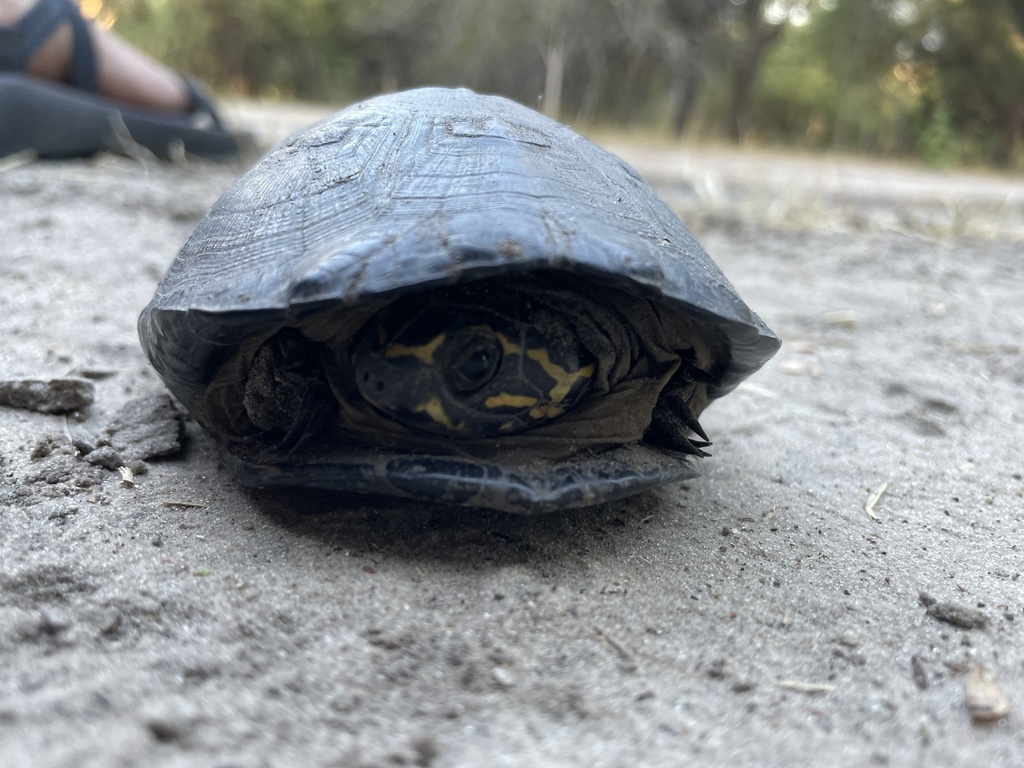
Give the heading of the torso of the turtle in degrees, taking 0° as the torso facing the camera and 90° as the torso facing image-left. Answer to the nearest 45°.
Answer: approximately 0°

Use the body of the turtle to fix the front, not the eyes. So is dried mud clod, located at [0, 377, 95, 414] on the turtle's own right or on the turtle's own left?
on the turtle's own right
